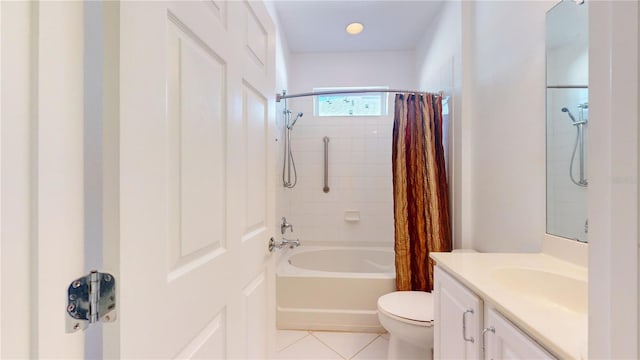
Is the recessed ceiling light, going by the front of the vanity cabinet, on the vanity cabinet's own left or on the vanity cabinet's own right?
on the vanity cabinet's own right

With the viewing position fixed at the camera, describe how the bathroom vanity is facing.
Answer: facing the viewer and to the left of the viewer

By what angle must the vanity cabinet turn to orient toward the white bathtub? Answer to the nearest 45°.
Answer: approximately 90° to its right

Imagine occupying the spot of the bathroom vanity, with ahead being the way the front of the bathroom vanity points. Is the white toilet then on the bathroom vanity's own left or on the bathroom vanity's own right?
on the bathroom vanity's own right

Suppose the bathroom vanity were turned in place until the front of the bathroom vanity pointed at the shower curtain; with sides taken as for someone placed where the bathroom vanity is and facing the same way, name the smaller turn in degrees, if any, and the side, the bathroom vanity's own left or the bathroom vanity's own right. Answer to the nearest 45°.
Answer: approximately 90° to the bathroom vanity's own right

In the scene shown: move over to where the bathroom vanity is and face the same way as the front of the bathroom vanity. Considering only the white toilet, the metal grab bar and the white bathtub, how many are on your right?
3

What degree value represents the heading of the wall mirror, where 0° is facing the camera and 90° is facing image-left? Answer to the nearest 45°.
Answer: approximately 45°

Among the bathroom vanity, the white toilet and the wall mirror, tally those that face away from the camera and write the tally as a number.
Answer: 0

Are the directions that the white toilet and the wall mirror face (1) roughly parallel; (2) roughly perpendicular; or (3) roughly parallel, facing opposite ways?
roughly parallel

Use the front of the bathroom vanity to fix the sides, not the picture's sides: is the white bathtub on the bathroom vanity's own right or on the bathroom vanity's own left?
on the bathroom vanity's own right

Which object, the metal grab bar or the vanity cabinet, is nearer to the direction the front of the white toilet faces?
the metal grab bar
